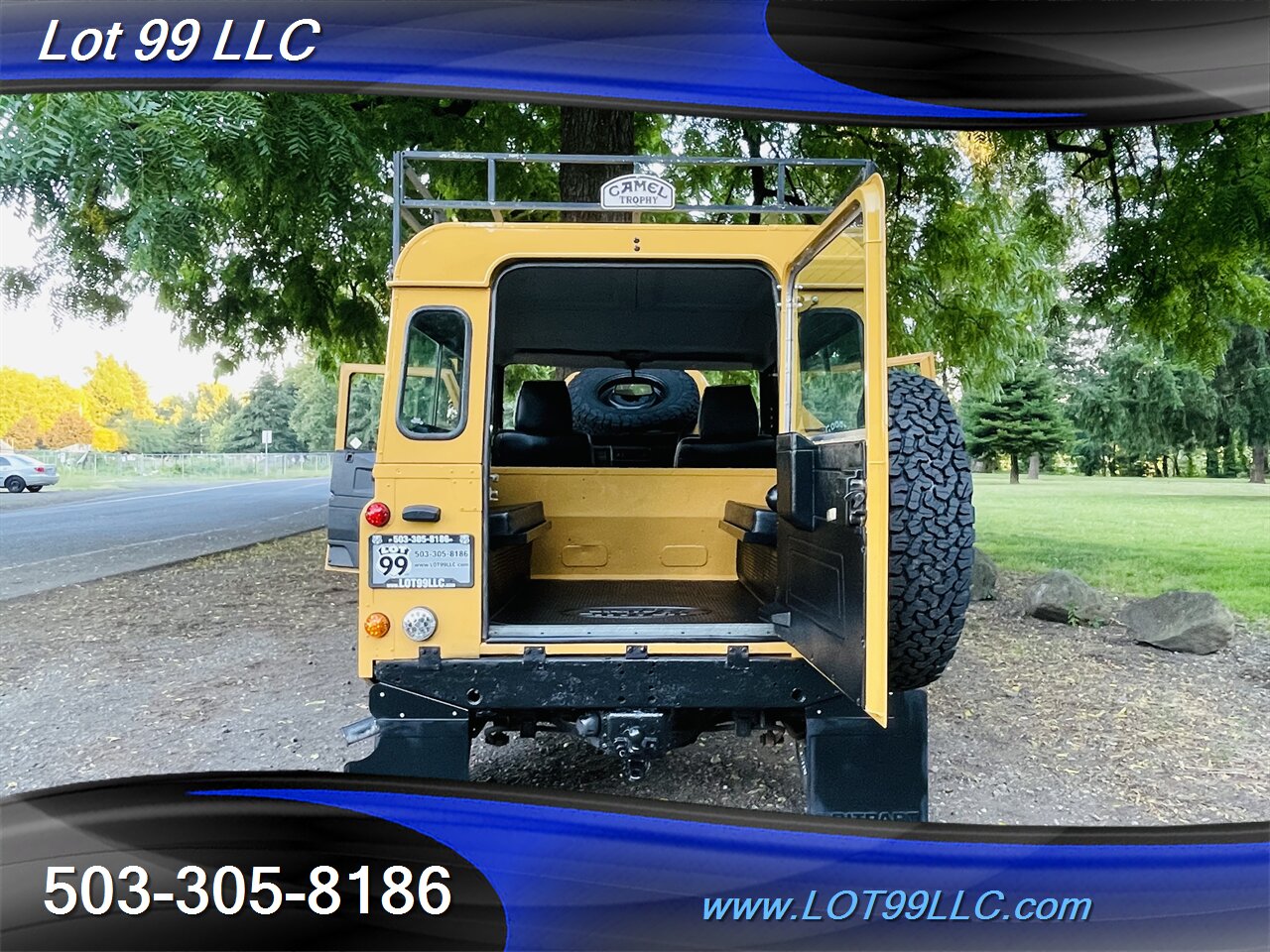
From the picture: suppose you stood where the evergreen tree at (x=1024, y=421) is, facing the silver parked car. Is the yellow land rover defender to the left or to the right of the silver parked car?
left

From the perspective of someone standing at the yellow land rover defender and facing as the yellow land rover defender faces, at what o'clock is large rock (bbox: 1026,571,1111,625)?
The large rock is roughly at 1 o'clock from the yellow land rover defender.

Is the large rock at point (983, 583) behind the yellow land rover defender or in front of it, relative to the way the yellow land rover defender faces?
in front

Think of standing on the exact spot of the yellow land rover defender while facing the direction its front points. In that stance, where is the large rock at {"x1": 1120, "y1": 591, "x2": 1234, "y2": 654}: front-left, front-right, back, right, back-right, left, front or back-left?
front-right

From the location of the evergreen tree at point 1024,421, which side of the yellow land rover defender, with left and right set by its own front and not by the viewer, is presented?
front

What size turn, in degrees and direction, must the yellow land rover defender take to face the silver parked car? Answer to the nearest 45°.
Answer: approximately 45° to its left

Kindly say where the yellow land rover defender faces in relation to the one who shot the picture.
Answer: facing away from the viewer

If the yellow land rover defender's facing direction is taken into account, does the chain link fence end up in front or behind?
in front
